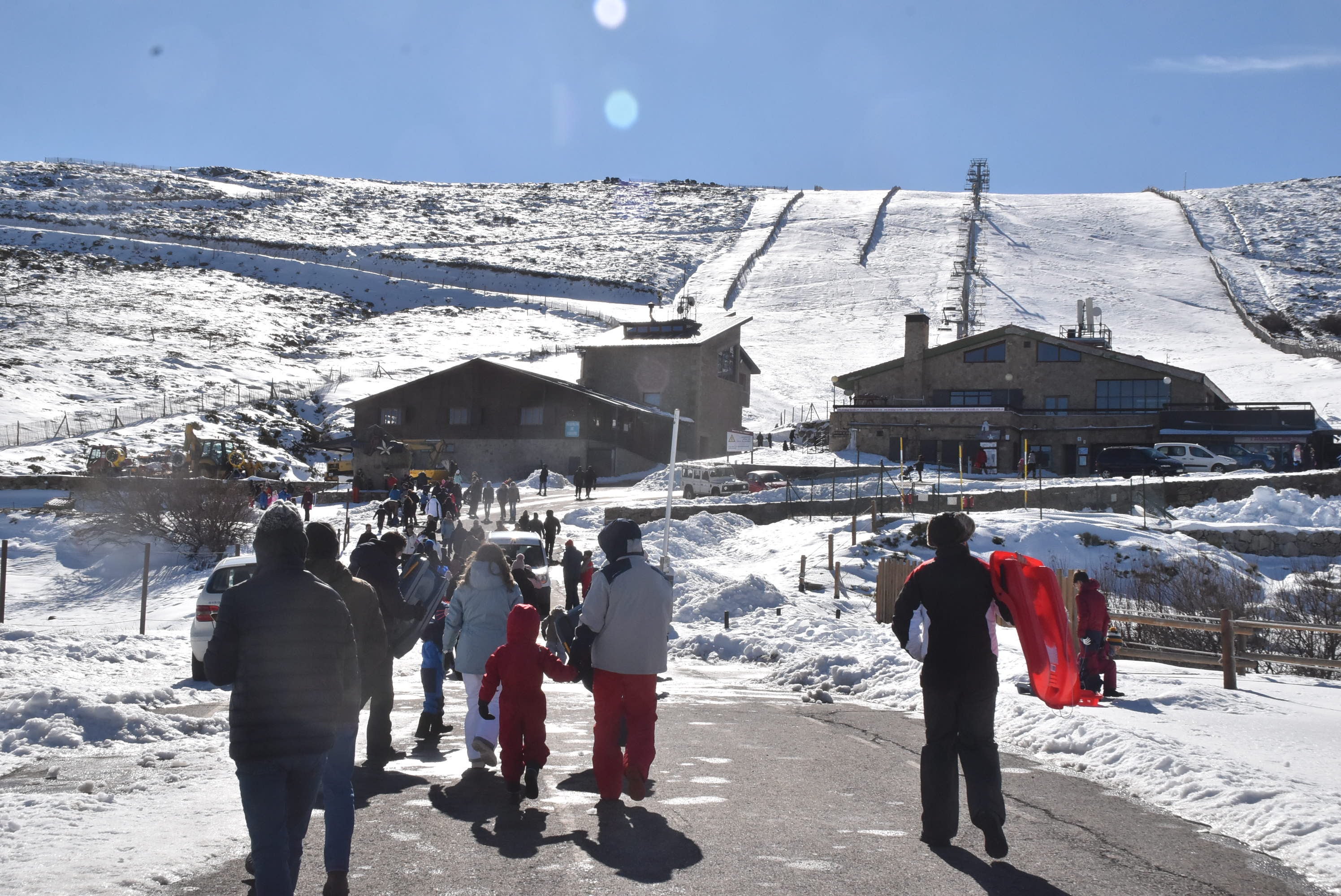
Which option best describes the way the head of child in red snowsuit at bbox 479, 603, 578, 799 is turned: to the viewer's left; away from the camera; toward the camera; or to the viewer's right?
away from the camera

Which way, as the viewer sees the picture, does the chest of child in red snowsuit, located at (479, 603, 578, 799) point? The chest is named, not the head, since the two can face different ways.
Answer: away from the camera

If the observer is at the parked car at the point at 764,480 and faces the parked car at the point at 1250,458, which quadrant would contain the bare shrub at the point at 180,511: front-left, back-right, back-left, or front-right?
back-right

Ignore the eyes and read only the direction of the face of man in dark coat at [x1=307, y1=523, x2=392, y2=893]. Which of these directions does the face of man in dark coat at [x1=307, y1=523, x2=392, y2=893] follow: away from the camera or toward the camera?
away from the camera

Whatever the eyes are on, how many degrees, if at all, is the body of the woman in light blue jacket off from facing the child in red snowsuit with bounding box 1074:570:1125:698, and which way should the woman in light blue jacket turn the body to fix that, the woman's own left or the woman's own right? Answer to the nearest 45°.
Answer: approximately 90° to the woman's own right

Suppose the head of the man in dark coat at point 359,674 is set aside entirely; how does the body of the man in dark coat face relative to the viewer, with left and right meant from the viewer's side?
facing away from the viewer

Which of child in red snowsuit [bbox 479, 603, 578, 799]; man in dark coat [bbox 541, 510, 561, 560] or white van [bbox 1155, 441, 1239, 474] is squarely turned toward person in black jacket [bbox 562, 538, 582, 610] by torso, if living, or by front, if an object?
the child in red snowsuit

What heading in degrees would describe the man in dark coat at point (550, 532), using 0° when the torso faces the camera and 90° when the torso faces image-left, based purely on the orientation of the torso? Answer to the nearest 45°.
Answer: approximately 180°

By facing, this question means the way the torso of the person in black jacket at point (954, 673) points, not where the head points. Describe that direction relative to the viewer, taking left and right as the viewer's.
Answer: facing away from the viewer

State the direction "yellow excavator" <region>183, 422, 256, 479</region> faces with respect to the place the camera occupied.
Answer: facing to the right of the viewer

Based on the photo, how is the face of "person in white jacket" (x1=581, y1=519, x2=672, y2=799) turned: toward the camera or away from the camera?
away from the camera

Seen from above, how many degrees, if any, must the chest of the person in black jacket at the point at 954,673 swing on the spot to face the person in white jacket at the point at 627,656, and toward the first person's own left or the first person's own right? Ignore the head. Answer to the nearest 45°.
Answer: approximately 90° to the first person's own left

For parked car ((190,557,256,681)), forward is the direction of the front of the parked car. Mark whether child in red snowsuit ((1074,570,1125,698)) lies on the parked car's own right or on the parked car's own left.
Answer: on the parked car's own right

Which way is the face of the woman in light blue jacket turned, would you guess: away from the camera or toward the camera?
away from the camera

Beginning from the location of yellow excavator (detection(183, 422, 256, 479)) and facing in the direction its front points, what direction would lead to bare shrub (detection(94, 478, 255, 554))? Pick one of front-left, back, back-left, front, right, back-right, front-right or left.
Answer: right

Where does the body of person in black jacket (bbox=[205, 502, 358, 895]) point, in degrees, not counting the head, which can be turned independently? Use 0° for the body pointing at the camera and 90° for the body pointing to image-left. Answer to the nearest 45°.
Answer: approximately 180°

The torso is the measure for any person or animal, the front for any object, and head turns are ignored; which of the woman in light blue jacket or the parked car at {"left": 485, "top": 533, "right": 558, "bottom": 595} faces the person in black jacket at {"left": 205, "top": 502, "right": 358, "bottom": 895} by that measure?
the parked car

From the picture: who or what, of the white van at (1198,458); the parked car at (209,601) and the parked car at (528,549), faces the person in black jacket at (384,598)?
the parked car at (528,549)

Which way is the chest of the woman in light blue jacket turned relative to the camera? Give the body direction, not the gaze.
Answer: away from the camera
